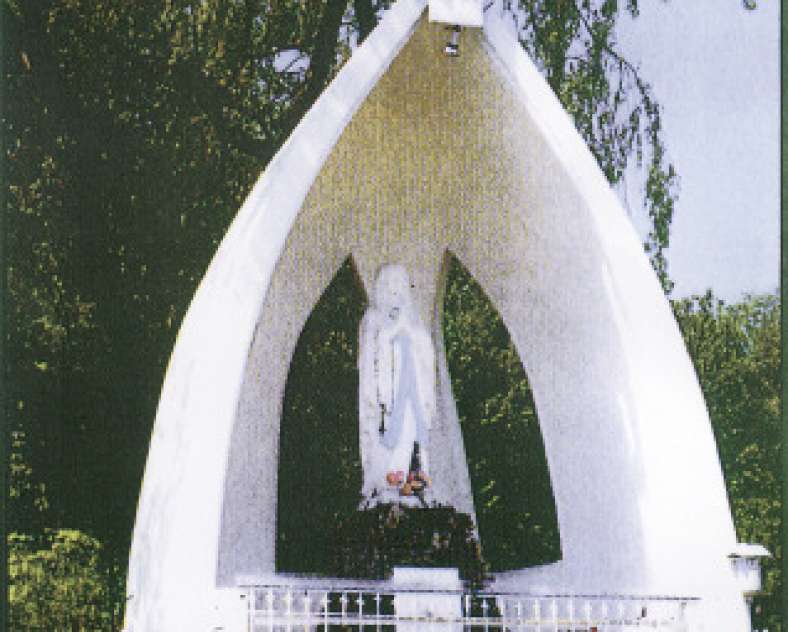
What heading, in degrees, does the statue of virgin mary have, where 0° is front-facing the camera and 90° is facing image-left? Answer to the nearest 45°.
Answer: approximately 0°

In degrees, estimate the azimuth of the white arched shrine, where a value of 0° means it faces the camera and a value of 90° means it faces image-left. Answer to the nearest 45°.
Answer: approximately 0°
